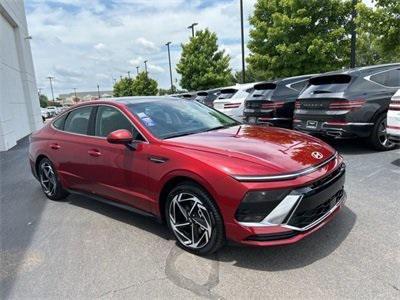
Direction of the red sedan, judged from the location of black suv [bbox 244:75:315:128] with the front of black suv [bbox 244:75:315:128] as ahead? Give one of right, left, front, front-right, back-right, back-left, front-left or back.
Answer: back-right

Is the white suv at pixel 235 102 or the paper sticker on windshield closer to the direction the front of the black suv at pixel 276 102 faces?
the white suv

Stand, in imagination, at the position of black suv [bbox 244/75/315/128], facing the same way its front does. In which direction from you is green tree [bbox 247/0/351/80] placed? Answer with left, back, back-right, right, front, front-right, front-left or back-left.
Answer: front-left

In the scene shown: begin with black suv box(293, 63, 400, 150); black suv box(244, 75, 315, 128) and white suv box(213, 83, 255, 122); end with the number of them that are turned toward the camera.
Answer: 0

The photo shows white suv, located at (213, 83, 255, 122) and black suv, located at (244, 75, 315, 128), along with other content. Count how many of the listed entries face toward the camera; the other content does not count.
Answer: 0

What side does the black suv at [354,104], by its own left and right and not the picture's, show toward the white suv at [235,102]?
left

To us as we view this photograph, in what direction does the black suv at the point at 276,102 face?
facing away from the viewer and to the right of the viewer

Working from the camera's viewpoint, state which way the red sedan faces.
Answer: facing the viewer and to the right of the viewer

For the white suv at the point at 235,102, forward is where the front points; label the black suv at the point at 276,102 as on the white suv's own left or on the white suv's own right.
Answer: on the white suv's own right

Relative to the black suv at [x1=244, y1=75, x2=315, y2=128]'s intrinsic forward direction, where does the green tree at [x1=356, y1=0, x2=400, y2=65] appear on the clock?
The green tree is roughly at 12 o'clock from the black suv.

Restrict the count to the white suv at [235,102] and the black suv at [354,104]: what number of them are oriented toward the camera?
0

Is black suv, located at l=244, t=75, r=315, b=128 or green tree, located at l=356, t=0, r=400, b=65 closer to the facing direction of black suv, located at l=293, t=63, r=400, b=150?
the green tree

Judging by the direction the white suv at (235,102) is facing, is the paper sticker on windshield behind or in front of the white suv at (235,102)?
behind

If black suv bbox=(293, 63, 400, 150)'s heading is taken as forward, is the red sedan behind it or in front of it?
behind

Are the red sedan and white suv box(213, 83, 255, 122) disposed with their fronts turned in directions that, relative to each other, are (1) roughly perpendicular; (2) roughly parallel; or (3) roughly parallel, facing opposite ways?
roughly perpendicular
